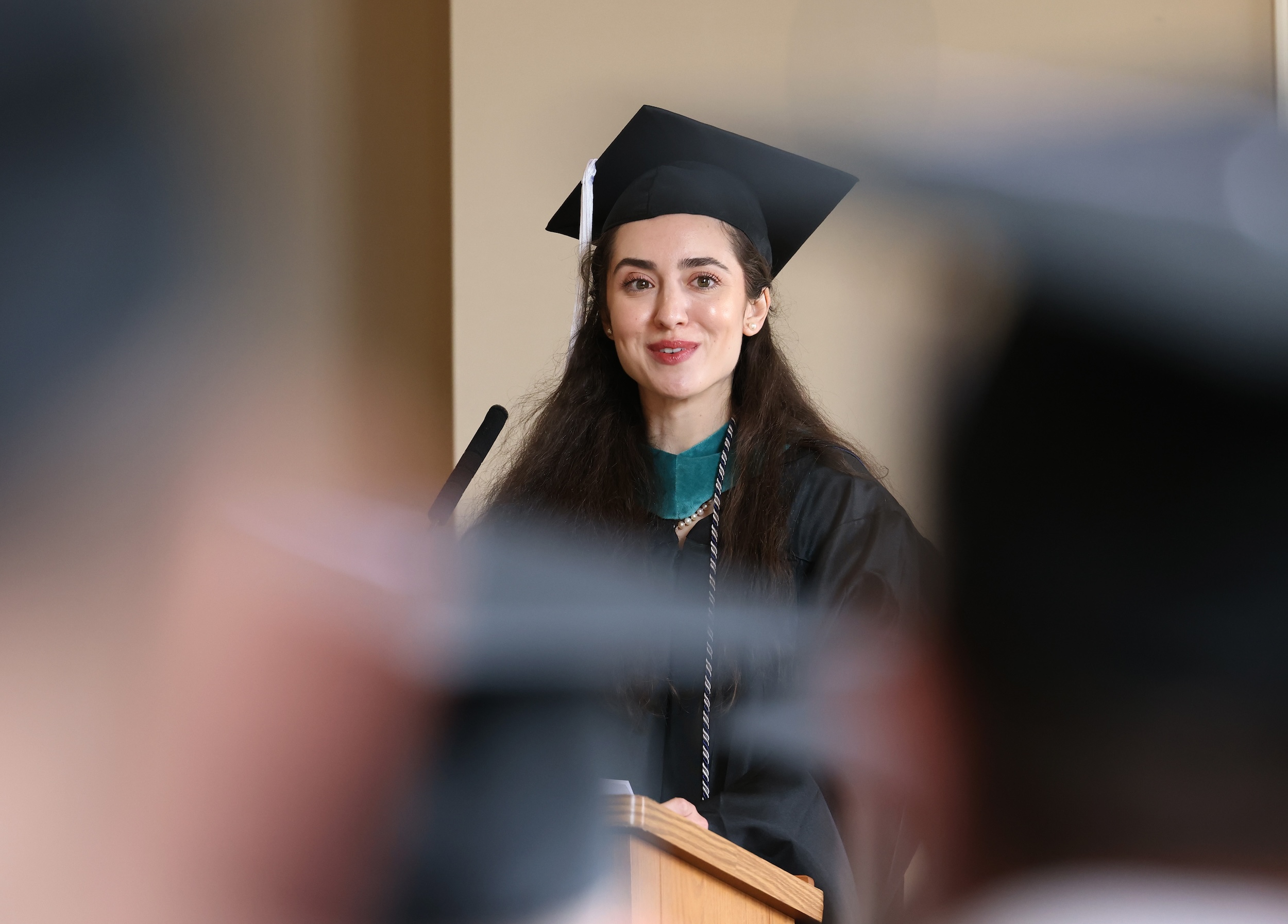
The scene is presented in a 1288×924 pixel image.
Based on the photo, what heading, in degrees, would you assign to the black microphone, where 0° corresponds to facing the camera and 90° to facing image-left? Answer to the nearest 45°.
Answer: approximately 225°

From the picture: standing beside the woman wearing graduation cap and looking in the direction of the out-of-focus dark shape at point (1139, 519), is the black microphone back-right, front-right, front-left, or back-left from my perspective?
front-right

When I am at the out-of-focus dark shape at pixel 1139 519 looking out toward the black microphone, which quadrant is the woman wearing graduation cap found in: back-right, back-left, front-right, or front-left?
front-right

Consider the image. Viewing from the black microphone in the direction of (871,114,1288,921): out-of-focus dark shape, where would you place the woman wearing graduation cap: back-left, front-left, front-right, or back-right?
back-left

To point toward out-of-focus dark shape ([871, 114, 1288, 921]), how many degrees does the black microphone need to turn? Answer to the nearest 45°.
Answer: approximately 135° to its right
